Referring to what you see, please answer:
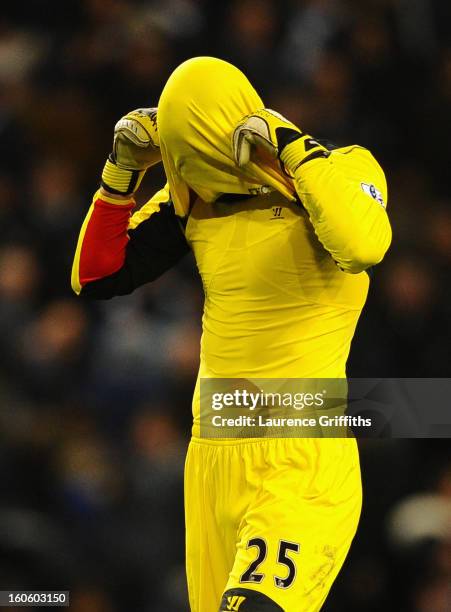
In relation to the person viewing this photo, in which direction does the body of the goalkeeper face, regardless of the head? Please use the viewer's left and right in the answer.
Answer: facing the viewer and to the left of the viewer
